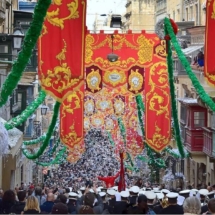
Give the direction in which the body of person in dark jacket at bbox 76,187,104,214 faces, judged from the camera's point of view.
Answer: away from the camera

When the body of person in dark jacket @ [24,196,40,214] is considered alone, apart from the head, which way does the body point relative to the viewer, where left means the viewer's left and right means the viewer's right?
facing away from the viewer

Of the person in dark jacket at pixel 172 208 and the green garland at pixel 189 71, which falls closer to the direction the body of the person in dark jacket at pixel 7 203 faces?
the green garland

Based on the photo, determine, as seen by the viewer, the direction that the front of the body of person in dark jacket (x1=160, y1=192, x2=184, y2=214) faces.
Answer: away from the camera

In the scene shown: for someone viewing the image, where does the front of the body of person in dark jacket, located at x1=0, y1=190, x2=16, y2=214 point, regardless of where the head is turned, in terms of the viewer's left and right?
facing away from the viewer

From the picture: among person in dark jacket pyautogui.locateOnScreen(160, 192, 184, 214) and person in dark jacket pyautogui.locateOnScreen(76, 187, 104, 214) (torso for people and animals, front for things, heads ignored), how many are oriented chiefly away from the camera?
2

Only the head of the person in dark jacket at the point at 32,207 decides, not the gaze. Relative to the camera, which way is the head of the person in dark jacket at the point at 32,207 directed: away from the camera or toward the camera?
away from the camera

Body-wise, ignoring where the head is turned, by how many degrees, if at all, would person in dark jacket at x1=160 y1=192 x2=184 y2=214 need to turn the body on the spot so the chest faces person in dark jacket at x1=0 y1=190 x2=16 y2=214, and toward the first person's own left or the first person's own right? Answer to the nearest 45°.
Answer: approximately 90° to the first person's own left
